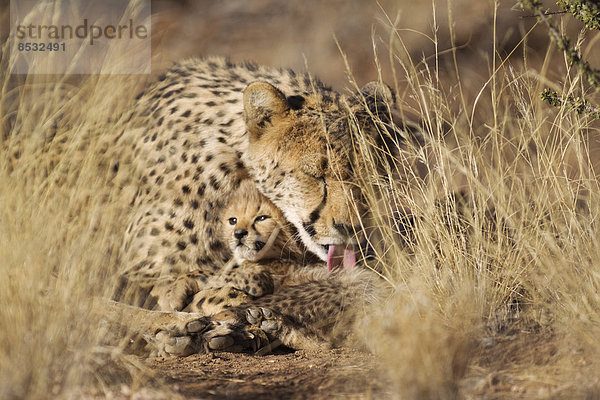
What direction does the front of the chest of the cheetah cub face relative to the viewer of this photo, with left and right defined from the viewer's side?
facing the viewer and to the left of the viewer
